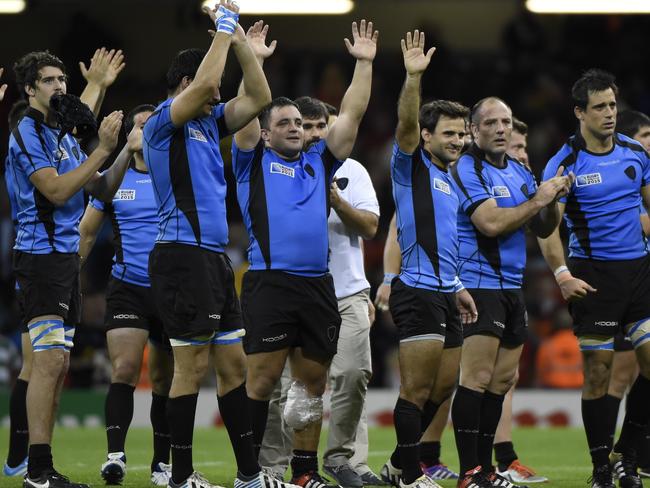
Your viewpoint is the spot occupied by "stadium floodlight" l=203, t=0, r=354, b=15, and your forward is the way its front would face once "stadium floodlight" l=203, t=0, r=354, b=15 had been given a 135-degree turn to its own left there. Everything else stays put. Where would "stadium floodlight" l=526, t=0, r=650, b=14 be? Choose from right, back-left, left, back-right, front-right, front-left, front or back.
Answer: front-right

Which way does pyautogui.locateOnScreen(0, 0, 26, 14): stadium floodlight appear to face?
toward the camera

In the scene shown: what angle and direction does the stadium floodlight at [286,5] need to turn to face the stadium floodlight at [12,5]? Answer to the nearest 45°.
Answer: approximately 90° to its right

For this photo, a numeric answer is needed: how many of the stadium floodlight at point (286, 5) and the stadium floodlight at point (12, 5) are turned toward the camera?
2

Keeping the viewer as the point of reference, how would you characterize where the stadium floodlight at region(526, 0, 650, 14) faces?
facing the viewer

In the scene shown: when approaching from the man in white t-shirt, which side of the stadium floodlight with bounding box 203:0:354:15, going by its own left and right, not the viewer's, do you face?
front

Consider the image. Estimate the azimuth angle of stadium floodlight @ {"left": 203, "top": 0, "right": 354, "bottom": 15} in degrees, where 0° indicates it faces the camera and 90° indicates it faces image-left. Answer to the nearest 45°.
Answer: approximately 0°

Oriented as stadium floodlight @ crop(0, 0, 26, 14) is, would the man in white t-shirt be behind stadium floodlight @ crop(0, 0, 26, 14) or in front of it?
in front

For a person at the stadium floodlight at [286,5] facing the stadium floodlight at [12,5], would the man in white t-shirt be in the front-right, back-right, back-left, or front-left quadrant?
back-left
